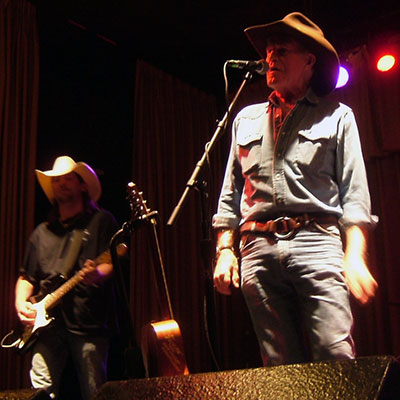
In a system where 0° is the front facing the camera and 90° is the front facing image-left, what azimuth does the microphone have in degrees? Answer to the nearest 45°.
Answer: approximately 270°

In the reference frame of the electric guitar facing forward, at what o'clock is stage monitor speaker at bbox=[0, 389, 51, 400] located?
The stage monitor speaker is roughly at 12 o'clock from the electric guitar.

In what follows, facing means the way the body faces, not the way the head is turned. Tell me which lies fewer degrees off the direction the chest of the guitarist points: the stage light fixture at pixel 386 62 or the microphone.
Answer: the microphone

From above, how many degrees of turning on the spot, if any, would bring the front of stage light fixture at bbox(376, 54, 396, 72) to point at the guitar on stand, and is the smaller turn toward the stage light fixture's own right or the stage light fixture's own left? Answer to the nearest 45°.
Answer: approximately 45° to the stage light fixture's own right
